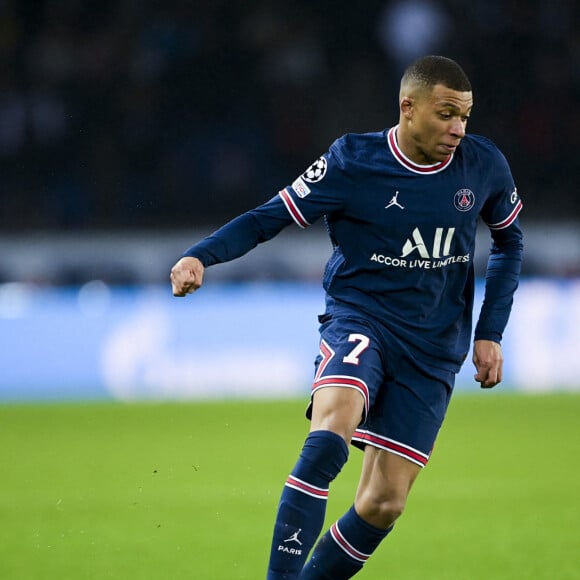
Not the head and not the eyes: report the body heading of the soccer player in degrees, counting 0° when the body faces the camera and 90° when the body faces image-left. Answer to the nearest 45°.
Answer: approximately 315°
